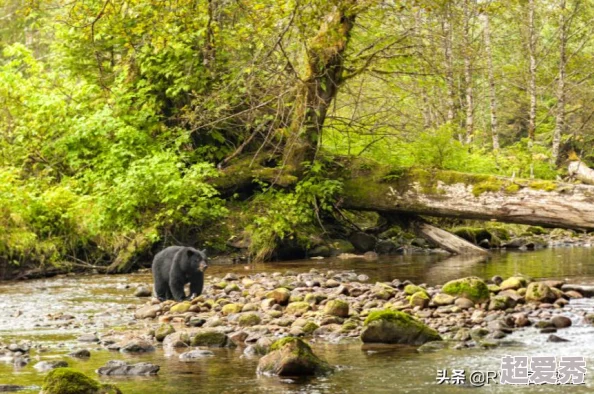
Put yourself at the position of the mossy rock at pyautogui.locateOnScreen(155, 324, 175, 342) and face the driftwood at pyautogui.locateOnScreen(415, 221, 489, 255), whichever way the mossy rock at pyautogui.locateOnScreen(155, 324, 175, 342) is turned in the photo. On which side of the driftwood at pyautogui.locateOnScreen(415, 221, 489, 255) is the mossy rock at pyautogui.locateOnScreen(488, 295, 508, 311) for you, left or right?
right

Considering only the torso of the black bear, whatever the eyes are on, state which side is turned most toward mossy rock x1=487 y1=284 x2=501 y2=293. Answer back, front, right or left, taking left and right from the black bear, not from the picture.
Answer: front

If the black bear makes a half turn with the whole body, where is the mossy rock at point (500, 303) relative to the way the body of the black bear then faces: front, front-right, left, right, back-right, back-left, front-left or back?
back

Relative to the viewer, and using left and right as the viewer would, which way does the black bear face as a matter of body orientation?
facing the viewer and to the right of the viewer

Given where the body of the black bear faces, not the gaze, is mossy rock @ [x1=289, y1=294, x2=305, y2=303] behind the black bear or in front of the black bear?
in front

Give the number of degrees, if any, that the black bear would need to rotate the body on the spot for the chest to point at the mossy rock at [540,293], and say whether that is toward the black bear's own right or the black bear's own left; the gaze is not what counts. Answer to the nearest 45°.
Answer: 0° — it already faces it

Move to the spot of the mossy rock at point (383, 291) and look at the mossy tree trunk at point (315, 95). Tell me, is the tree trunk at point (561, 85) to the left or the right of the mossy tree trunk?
right

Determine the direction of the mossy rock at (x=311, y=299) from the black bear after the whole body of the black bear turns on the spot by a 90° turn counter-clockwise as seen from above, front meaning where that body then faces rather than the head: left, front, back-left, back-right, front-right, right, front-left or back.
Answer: right

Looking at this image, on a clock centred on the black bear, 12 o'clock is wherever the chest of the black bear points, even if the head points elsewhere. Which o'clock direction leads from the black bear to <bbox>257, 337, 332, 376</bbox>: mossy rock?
The mossy rock is roughly at 1 o'clock from the black bear.

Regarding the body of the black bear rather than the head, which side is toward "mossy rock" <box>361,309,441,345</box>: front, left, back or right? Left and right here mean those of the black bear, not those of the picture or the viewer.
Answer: front

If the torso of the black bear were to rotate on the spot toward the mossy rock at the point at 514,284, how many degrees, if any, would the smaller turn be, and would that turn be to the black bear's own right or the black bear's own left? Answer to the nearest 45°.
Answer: approximately 45° to the black bear's own left
